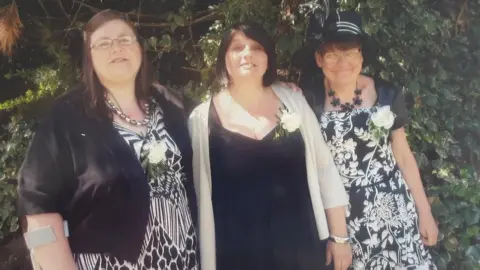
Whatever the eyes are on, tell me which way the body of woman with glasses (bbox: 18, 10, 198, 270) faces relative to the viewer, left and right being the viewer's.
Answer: facing the viewer and to the right of the viewer

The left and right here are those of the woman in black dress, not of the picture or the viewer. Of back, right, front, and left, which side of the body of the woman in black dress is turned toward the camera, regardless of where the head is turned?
front

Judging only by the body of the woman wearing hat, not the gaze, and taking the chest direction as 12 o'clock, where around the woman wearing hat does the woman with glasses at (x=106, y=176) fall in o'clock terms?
The woman with glasses is roughly at 2 o'clock from the woman wearing hat.

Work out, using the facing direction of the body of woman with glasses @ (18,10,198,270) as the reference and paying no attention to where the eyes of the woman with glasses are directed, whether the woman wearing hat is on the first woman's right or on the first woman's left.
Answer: on the first woman's left

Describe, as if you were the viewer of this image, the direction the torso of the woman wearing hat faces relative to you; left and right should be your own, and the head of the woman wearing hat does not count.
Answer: facing the viewer

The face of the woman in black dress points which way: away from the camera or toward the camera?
toward the camera

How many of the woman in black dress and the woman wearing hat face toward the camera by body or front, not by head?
2

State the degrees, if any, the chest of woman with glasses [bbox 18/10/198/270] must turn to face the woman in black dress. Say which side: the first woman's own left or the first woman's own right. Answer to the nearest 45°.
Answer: approximately 45° to the first woman's own left

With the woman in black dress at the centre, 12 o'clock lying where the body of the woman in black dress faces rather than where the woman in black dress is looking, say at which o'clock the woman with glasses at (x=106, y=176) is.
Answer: The woman with glasses is roughly at 2 o'clock from the woman in black dress.
